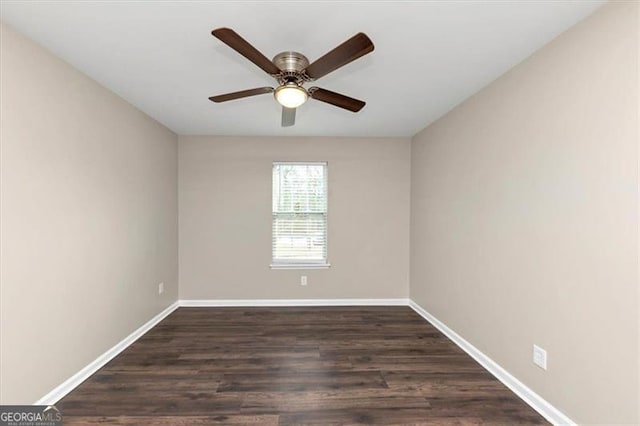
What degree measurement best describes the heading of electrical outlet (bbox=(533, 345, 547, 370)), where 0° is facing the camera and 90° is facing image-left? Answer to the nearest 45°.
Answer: approximately 45°
